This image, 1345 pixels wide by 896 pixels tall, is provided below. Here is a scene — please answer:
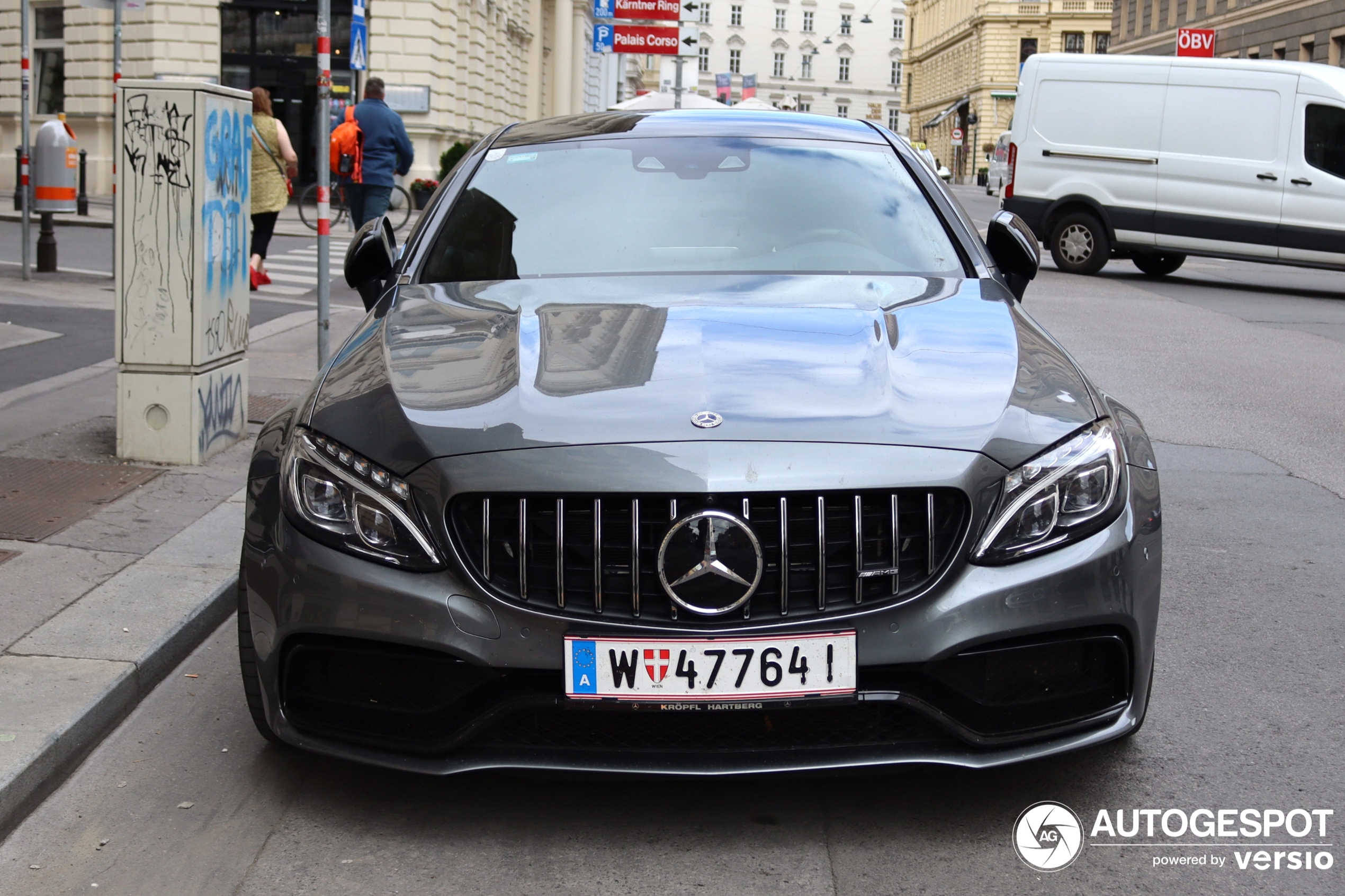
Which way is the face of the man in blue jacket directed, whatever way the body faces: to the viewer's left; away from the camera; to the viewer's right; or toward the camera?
away from the camera

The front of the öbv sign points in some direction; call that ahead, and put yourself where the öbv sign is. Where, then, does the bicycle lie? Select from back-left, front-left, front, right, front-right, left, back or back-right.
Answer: front-right

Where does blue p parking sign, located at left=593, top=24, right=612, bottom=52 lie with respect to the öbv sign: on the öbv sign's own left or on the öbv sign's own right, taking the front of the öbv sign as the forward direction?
on the öbv sign's own right

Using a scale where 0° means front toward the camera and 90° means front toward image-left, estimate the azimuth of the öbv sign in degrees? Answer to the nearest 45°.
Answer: approximately 0°

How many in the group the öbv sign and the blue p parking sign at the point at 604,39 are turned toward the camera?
2

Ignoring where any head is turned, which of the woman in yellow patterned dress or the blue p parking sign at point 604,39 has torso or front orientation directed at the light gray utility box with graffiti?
the blue p parking sign

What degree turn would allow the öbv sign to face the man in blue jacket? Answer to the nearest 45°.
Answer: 0° — it already faces them

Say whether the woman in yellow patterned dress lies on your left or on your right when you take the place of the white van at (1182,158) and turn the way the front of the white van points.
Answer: on your right

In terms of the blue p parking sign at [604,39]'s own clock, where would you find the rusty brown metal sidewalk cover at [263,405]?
The rusty brown metal sidewalk cover is roughly at 12 o'clock from the blue p parking sign.

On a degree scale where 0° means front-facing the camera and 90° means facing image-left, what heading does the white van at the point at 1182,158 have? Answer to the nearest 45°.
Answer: approximately 315°

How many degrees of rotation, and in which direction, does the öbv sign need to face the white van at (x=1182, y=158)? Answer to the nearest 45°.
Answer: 0° — it already faces it
